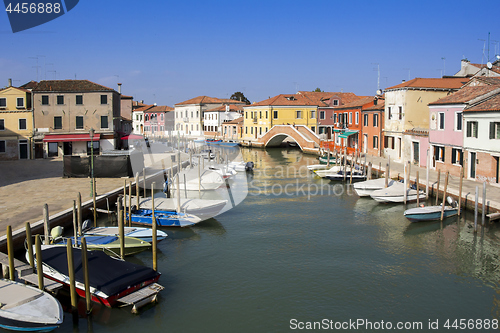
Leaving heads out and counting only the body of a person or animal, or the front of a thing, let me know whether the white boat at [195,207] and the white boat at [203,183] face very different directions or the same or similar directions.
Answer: same or similar directions

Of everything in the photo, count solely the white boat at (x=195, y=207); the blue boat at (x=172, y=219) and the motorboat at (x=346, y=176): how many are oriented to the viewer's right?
2

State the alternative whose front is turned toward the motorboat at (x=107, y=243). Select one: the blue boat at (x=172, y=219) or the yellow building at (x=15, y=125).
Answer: the yellow building

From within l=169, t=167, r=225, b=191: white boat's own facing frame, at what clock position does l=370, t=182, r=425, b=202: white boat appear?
l=370, t=182, r=425, b=202: white boat is roughly at 1 o'clock from l=169, t=167, r=225, b=191: white boat.

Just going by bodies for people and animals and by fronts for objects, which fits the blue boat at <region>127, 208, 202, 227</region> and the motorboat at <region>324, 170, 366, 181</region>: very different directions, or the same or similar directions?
very different directions

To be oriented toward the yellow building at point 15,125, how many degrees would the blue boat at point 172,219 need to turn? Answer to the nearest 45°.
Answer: approximately 135° to its left

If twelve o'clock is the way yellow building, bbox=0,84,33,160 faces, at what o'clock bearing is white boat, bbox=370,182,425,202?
The white boat is roughly at 11 o'clock from the yellow building.

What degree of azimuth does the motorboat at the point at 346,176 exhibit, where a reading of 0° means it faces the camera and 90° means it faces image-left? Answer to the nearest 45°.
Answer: approximately 90°

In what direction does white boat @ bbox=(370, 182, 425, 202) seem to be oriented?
to the viewer's left

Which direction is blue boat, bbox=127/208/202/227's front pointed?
to the viewer's right

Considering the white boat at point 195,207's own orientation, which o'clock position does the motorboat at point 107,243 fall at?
The motorboat is roughly at 4 o'clock from the white boat.

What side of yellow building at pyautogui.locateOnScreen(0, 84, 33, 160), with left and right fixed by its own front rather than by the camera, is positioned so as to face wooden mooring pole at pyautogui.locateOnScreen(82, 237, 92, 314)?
front

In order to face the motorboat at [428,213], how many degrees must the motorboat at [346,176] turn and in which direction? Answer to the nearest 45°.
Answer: approximately 90° to its left

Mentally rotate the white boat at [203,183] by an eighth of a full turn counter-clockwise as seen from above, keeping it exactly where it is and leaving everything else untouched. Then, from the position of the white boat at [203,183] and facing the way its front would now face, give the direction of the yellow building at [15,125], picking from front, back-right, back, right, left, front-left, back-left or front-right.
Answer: left

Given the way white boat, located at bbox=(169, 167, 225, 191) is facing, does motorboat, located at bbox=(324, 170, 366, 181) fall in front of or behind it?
in front

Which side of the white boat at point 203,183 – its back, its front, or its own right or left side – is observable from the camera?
right

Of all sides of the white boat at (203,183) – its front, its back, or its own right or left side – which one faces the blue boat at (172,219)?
right

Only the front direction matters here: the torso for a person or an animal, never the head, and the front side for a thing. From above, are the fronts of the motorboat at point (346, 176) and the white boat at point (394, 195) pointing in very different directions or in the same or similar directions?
same or similar directions
